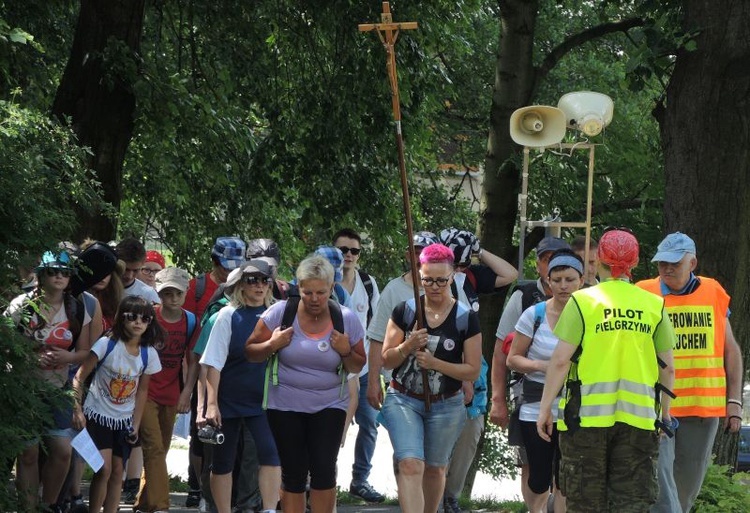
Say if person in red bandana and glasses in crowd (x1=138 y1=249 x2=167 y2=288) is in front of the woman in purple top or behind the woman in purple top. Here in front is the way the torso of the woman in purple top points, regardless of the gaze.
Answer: behind

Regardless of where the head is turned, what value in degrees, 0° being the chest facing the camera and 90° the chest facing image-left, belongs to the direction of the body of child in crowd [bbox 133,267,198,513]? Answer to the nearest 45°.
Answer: approximately 0°

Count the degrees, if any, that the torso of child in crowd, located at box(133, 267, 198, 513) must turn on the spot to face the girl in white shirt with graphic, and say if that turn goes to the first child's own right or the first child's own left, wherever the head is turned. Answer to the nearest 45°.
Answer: approximately 45° to the first child's own right

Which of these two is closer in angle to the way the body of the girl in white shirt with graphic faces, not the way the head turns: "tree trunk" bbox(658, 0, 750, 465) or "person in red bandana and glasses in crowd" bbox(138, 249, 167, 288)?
the tree trunk

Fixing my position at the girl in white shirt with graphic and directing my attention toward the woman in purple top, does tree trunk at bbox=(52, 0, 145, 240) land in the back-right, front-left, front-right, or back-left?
back-left

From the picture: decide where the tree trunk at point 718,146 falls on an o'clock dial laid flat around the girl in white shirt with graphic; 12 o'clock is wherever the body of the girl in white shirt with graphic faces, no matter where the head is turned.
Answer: The tree trunk is roughly at 9 o'clock from the girl in white shirt with graphic.

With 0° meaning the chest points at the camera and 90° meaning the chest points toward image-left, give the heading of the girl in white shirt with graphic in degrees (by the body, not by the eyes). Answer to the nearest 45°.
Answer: approximately 0°

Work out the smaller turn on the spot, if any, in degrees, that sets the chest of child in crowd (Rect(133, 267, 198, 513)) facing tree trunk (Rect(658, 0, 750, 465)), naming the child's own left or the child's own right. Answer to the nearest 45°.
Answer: approximately 90° to the child's own left

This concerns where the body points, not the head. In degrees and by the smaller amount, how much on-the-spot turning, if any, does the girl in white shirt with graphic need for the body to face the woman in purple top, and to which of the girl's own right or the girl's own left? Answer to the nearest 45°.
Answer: approximately 45° to the girl's own left
